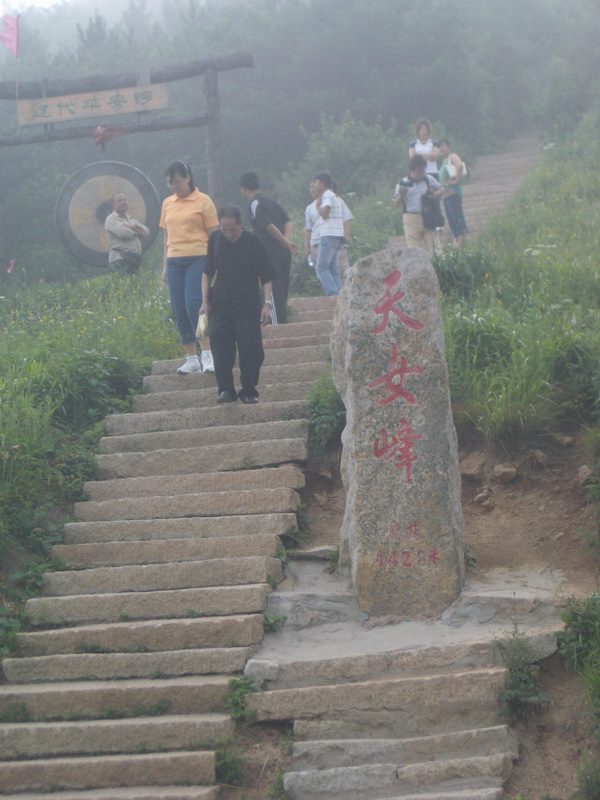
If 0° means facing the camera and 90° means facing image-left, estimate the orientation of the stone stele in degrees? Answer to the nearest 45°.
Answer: approximately 0°

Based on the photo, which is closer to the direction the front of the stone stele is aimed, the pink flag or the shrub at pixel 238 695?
the shrub

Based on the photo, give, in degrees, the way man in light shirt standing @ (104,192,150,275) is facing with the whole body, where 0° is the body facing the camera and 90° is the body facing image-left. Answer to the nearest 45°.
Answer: approximately 315°

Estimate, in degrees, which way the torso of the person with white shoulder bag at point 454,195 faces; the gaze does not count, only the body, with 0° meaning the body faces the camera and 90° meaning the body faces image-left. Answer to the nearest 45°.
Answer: approximately 45°

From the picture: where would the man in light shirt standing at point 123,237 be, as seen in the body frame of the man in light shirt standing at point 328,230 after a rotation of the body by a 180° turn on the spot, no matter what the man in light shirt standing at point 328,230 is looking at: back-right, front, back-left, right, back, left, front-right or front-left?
back-left

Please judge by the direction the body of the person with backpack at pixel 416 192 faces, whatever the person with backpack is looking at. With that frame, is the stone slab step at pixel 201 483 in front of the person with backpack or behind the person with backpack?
in front

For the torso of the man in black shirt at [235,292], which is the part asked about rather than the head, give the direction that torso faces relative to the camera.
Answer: toward the camera

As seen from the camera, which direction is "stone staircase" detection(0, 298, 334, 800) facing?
toward the camera

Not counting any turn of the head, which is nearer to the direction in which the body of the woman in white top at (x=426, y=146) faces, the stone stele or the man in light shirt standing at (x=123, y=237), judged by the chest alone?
the stone stele

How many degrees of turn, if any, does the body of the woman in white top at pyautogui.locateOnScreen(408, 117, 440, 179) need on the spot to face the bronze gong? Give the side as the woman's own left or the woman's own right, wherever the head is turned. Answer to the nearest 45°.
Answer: approximately 90° to the woman's own right

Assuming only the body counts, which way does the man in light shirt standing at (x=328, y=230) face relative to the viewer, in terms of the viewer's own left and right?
facing to the left of the viewer
